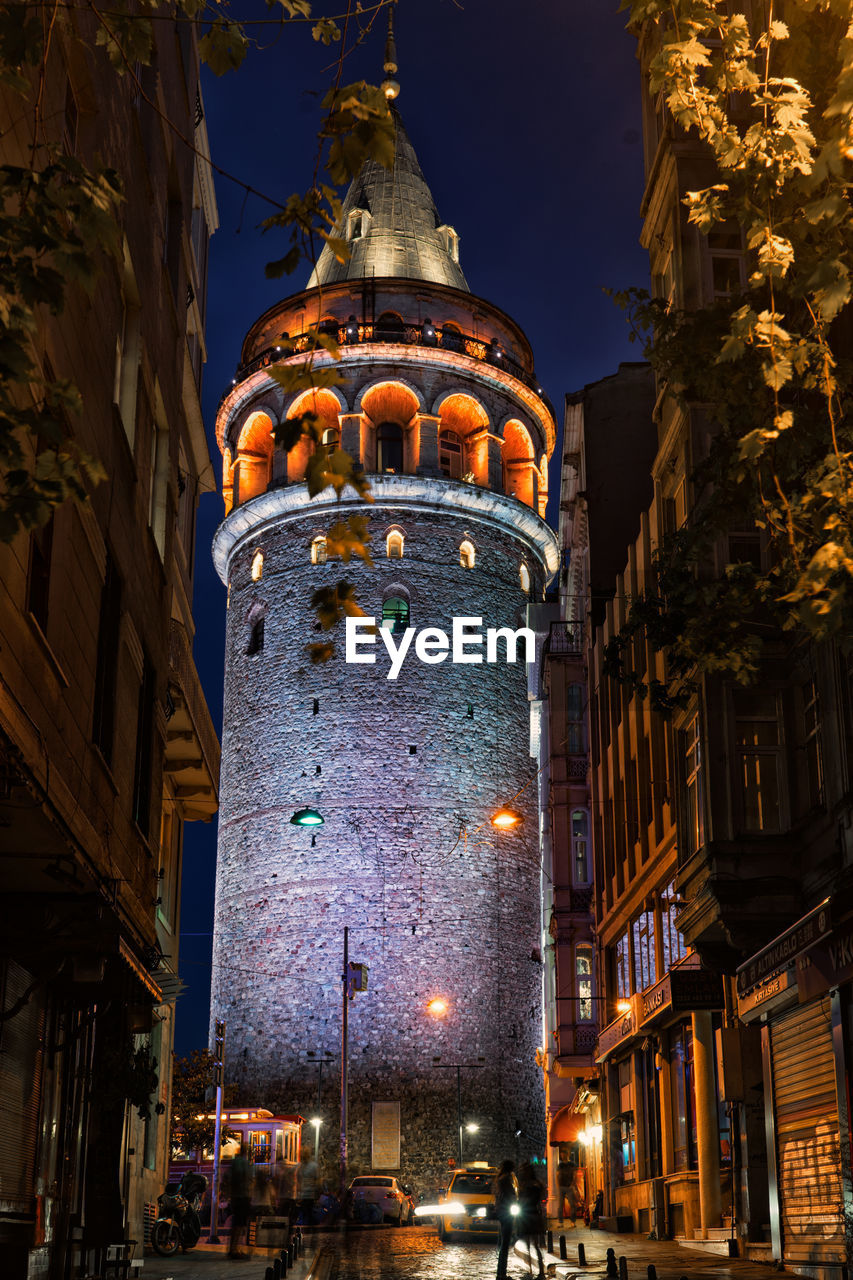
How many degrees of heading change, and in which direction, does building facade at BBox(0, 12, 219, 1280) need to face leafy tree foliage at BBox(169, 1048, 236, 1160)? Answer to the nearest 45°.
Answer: approximately 90° to its left

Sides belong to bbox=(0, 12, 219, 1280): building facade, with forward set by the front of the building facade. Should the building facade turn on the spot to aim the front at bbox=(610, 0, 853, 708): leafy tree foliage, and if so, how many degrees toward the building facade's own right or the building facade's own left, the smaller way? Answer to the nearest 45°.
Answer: approximately 45° to the building facade's own right

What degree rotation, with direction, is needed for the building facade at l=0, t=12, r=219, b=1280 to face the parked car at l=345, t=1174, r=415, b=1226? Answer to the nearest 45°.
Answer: approximately 90° to its left

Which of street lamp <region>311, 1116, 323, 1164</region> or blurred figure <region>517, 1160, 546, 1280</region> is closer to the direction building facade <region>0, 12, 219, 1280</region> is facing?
the blurred figure

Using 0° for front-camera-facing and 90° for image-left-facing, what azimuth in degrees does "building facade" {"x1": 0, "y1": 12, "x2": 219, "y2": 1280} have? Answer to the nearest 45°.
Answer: approximately 270°

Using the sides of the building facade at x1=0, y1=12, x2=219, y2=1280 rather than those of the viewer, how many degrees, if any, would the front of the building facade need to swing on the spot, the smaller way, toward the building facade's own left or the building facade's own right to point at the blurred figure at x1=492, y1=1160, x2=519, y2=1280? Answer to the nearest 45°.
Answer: approximately 45° to the building facade's own right

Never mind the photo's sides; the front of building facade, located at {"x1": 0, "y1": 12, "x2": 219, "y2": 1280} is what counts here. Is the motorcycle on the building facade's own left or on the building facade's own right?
on the building facade's own left

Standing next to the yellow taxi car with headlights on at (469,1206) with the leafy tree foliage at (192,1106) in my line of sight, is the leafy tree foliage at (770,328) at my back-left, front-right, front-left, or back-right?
back-left

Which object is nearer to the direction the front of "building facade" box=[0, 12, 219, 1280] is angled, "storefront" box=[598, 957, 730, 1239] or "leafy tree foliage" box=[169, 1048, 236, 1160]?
the storefront

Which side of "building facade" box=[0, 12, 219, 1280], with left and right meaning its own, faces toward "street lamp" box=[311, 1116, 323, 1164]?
left

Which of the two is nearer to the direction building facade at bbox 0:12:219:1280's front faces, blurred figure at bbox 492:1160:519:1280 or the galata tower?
the blurred figure

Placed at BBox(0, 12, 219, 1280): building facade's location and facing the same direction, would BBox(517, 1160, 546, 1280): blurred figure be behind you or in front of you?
in front
